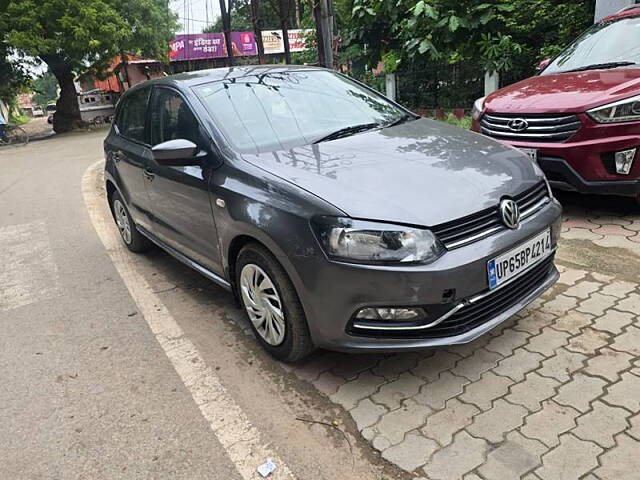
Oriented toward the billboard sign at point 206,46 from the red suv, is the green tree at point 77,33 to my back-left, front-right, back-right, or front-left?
front-left

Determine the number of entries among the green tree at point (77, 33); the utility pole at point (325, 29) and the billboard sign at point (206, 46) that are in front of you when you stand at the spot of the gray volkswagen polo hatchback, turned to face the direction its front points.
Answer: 0

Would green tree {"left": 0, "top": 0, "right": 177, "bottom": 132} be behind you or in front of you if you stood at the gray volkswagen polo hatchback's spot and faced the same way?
behind

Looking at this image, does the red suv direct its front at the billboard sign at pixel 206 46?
no

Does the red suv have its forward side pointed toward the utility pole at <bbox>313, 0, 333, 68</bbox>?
no

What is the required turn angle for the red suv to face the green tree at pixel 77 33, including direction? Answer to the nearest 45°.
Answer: approximately 90° to its right

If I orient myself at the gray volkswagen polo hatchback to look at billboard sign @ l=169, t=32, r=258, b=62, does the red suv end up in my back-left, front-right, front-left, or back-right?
front-right

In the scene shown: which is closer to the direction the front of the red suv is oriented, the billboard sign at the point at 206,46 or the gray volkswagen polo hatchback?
the gray volkswagen polo hatchback

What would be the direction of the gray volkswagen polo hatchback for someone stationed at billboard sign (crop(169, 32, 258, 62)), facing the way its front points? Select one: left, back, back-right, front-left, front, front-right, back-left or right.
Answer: front

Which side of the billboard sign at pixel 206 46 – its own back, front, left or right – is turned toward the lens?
front

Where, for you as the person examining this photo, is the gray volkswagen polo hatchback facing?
facing the viewer and to the right of the viewer

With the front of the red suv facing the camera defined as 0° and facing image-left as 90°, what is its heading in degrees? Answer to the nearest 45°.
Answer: approximately 45°

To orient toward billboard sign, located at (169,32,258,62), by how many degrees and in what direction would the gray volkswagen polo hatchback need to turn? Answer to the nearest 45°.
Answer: approximately 135° to its left

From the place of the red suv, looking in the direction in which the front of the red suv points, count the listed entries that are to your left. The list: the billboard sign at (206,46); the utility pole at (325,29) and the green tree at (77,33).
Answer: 0

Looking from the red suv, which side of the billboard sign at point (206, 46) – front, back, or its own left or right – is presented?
front

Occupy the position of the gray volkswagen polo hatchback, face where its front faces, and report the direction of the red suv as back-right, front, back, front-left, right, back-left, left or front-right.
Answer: left
